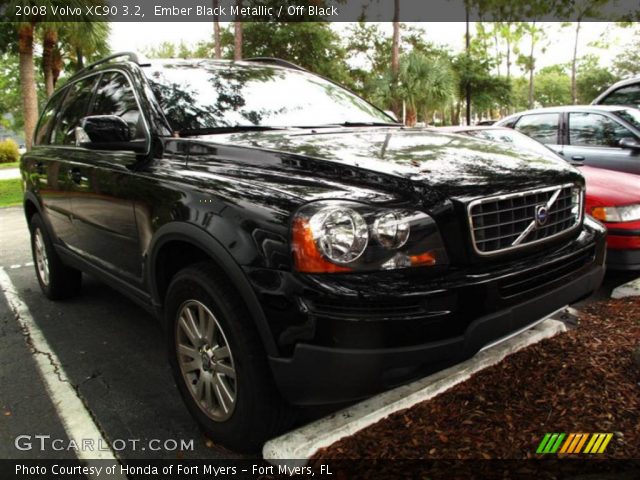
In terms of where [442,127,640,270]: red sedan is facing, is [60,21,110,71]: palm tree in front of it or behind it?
behind

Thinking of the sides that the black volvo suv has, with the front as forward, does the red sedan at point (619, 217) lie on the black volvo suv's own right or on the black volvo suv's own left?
on the black volvo suv's own left

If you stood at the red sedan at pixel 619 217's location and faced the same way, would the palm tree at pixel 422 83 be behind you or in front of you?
behind

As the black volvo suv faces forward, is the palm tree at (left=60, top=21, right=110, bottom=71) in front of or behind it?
behind

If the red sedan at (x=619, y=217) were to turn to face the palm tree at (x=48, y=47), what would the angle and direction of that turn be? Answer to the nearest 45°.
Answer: approximately 180°

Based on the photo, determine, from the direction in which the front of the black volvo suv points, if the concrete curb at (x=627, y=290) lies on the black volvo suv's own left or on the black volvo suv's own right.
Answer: on the black volvo suv's own left

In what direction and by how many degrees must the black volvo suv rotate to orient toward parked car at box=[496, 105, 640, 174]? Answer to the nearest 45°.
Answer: approximately 90° to its left

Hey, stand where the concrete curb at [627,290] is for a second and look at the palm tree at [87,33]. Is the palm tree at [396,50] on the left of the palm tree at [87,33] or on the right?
right

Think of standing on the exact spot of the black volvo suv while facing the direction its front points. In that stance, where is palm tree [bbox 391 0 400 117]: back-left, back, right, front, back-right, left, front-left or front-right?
back-left

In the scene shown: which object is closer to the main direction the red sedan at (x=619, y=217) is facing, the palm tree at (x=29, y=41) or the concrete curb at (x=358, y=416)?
the concrete curb

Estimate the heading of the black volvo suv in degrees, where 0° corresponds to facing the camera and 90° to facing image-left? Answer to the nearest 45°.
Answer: approximately 315°

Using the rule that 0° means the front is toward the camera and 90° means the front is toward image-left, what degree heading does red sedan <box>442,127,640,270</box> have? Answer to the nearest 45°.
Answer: approximately 315°

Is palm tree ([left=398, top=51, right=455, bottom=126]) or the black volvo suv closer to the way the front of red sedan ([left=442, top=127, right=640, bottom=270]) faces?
the black volvo suv
